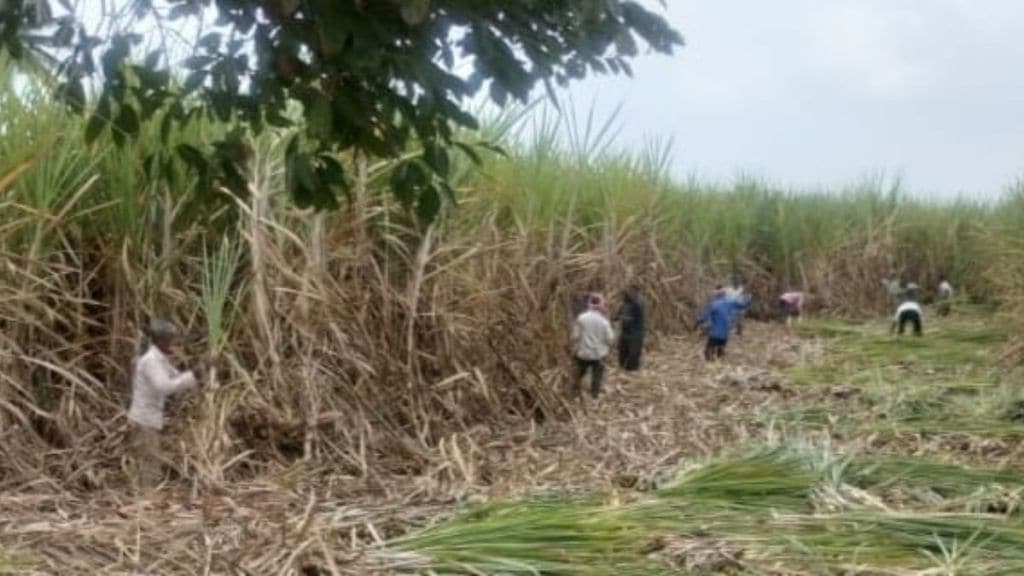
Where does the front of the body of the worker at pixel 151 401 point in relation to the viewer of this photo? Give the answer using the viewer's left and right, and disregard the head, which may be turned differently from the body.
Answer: facing to the right of the viewer

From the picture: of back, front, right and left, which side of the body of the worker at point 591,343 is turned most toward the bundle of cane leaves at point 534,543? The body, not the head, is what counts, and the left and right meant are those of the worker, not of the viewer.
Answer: back

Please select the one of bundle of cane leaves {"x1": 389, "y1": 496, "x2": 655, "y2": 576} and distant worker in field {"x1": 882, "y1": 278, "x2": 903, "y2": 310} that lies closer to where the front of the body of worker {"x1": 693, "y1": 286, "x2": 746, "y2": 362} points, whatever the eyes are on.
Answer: the distant worker in field

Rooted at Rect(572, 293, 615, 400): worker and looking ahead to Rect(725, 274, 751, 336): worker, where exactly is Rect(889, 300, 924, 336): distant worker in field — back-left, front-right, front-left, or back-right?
front-right

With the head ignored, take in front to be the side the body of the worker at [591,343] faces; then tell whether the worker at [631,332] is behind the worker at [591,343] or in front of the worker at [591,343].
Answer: in front

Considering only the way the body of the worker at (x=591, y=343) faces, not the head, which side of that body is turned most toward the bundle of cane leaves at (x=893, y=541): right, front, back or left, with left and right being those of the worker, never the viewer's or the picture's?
back

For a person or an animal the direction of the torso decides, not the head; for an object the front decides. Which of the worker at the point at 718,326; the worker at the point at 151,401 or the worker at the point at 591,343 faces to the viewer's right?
the worker at the point at 151,401

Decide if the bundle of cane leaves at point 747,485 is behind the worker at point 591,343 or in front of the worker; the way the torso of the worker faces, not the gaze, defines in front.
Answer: behind

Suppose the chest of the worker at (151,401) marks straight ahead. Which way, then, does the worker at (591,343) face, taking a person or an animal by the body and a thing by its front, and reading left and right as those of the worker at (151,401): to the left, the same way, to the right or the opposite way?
to the left

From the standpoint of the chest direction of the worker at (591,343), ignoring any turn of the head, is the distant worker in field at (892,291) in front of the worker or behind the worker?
in front

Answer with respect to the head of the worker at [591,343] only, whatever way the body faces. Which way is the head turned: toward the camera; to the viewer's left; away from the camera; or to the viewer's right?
away from the camera

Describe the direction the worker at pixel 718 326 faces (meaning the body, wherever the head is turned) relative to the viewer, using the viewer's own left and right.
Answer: facing away from the viewer

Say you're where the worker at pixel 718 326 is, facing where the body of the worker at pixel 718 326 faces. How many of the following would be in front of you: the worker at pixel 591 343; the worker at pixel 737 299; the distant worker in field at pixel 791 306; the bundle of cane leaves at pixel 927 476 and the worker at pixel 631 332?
2

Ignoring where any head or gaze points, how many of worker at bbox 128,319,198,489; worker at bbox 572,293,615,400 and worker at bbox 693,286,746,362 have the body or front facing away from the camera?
2

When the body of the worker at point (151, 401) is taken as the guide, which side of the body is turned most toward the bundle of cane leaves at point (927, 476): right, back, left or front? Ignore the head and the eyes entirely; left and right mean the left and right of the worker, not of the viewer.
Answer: front

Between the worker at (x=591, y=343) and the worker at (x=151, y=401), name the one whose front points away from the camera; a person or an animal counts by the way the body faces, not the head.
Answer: the worker at (x=591, y=343)

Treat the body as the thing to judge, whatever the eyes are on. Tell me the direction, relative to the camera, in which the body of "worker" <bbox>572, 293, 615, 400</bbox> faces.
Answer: away from the camera
